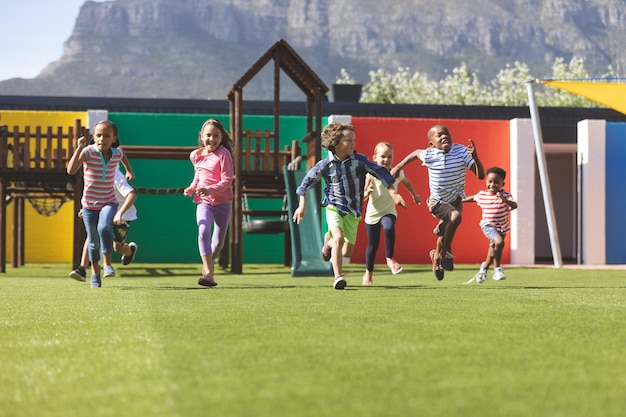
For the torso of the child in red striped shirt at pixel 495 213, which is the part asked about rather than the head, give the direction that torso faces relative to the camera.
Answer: toward the camera

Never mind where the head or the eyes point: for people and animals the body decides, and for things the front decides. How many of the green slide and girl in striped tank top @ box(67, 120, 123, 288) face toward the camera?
2

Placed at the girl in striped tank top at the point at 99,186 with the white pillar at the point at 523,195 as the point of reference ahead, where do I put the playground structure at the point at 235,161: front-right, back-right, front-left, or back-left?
front-left

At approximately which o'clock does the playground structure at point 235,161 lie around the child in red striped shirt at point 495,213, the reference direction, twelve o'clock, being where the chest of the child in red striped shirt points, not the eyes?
The playground structure is roughly at 4 o'clock from the child in red striped shirt.

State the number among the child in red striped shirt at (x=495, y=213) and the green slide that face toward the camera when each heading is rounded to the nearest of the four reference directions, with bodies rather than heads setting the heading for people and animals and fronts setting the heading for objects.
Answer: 2

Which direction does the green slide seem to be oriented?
toward the camera

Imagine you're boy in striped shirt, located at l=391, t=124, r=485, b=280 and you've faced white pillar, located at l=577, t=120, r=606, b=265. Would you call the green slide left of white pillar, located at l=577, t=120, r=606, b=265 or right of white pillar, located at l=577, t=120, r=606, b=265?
left

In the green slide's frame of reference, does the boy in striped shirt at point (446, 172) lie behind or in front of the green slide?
in front

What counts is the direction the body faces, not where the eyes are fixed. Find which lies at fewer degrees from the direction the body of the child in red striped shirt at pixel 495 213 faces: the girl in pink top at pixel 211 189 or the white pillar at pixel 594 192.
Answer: the girl in pink top

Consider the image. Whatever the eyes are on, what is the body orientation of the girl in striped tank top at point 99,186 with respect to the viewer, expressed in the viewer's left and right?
facing the viewer

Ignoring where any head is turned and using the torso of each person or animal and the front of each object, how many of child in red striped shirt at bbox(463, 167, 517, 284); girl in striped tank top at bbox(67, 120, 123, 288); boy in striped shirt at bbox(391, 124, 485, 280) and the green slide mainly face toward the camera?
4

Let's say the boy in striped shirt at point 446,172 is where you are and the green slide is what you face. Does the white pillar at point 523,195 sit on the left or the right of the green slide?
right
